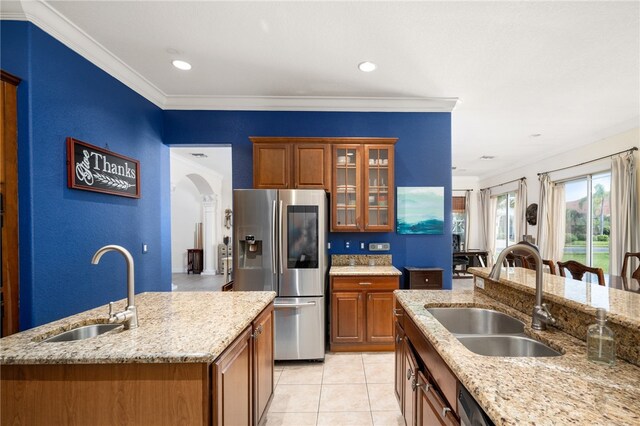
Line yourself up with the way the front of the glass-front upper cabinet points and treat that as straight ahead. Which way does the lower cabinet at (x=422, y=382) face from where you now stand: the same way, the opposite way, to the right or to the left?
to the right

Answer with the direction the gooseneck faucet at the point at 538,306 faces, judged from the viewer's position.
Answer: facing to the left of the viewer

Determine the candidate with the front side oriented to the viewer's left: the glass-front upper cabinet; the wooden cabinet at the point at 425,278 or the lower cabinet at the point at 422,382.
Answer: the lower cabinet

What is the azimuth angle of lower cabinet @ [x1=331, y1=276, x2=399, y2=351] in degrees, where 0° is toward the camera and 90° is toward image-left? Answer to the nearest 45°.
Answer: approximately 0°
